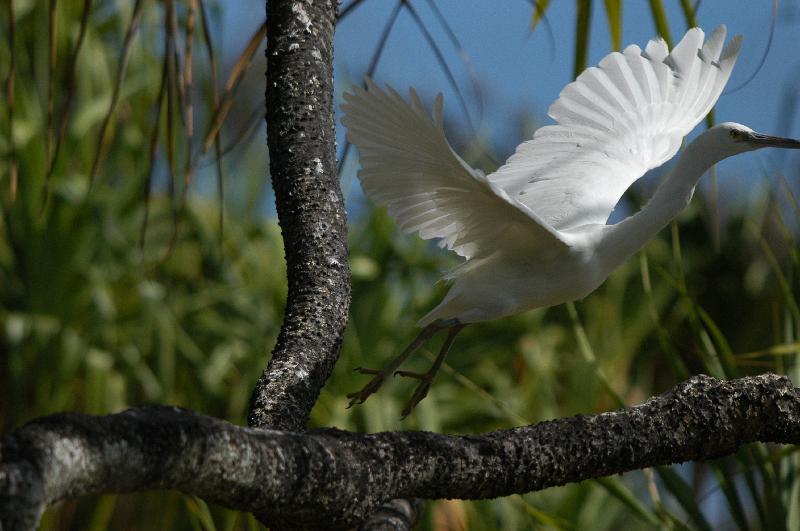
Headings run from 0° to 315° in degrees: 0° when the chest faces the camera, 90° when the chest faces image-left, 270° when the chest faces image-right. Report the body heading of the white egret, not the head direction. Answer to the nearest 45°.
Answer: approximately 270°
